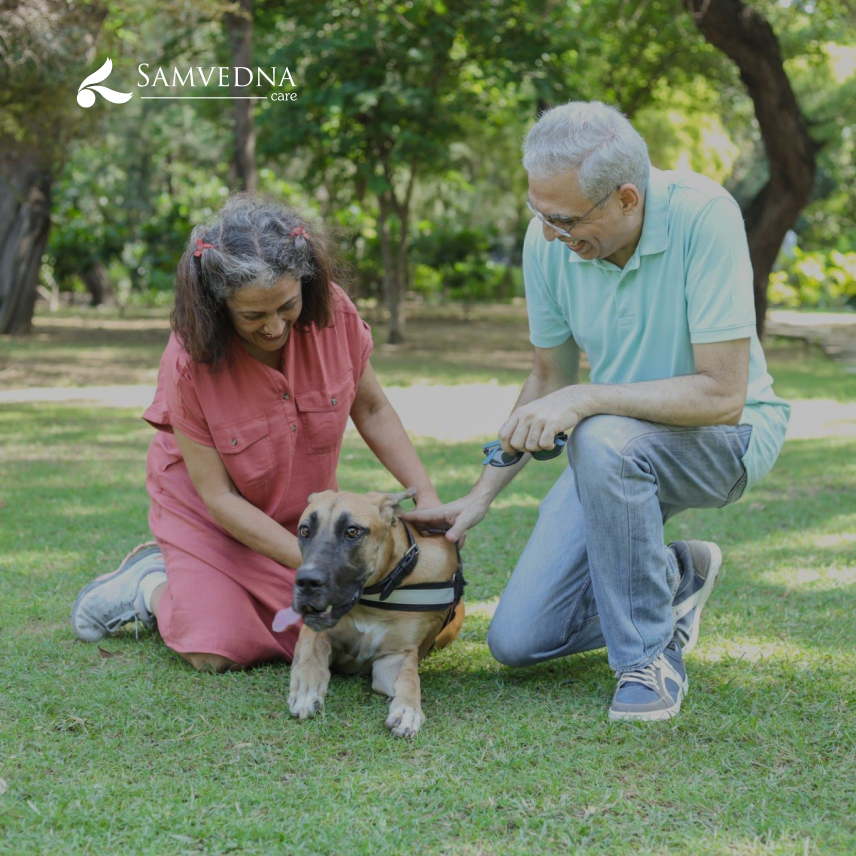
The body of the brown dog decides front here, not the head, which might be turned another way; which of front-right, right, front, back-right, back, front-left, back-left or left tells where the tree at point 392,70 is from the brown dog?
back-right

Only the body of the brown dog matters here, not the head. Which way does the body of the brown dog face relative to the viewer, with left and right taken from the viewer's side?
facing the viewer and to the left of the viewer

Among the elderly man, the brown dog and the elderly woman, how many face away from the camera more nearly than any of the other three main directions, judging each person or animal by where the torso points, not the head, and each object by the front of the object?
0

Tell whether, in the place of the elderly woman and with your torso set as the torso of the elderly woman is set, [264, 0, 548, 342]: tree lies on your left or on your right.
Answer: on your left

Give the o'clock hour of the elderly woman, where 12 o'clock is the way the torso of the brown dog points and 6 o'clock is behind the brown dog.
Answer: The elderly woman is roughly at 3 o'clock from the brown dog.

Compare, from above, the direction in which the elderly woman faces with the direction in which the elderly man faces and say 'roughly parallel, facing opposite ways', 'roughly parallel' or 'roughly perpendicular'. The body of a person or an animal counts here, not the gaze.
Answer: roughly perpendicular

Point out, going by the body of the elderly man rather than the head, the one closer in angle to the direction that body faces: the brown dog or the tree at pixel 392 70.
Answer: the brown dog

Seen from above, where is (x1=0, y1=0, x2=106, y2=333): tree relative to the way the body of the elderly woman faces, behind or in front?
behind

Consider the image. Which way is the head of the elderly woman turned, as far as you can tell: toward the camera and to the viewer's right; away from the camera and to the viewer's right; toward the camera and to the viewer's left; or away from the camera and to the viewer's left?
toward the camera and to the viewer's right
